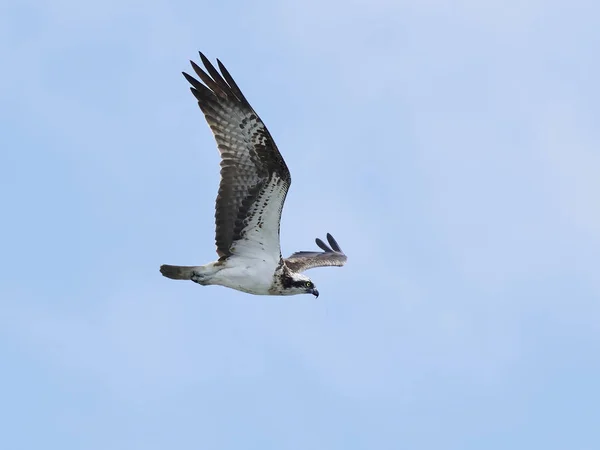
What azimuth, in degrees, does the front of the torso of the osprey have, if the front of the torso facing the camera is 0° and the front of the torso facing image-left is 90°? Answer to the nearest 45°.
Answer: approximately 270°
